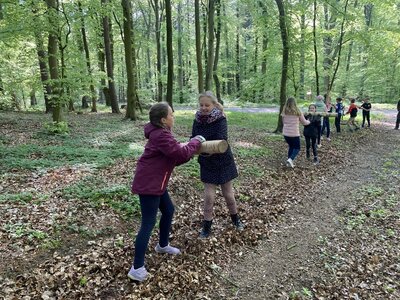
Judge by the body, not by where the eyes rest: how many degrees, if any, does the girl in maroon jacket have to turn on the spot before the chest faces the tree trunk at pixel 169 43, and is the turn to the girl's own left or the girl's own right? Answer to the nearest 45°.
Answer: approximately 90° to the girl's own left

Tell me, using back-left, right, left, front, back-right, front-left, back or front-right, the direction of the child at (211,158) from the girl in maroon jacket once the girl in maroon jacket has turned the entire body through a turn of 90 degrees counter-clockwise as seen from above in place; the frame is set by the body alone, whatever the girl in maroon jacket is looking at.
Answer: front-right

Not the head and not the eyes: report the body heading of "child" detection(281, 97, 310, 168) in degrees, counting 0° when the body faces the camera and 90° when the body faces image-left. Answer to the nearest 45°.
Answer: approximately 225°

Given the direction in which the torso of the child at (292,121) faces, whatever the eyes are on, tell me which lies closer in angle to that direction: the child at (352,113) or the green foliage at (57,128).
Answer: the child

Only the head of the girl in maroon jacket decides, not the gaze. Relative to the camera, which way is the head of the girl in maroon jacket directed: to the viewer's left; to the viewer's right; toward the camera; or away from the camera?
to the viewer's right

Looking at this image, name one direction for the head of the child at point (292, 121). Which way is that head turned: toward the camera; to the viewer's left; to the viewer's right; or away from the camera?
away from the camera

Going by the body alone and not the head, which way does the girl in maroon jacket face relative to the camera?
to the viewer's right

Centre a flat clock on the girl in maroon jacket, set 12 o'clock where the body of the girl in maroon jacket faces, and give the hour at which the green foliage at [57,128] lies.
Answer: The green foliage is roughly at 8 o'clock from the girl in maroon jacket.

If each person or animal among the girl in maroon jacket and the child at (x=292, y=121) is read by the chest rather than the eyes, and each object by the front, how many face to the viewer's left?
0

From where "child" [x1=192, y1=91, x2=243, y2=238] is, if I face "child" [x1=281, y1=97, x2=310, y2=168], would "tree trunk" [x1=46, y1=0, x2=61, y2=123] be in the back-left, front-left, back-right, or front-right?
front-left
